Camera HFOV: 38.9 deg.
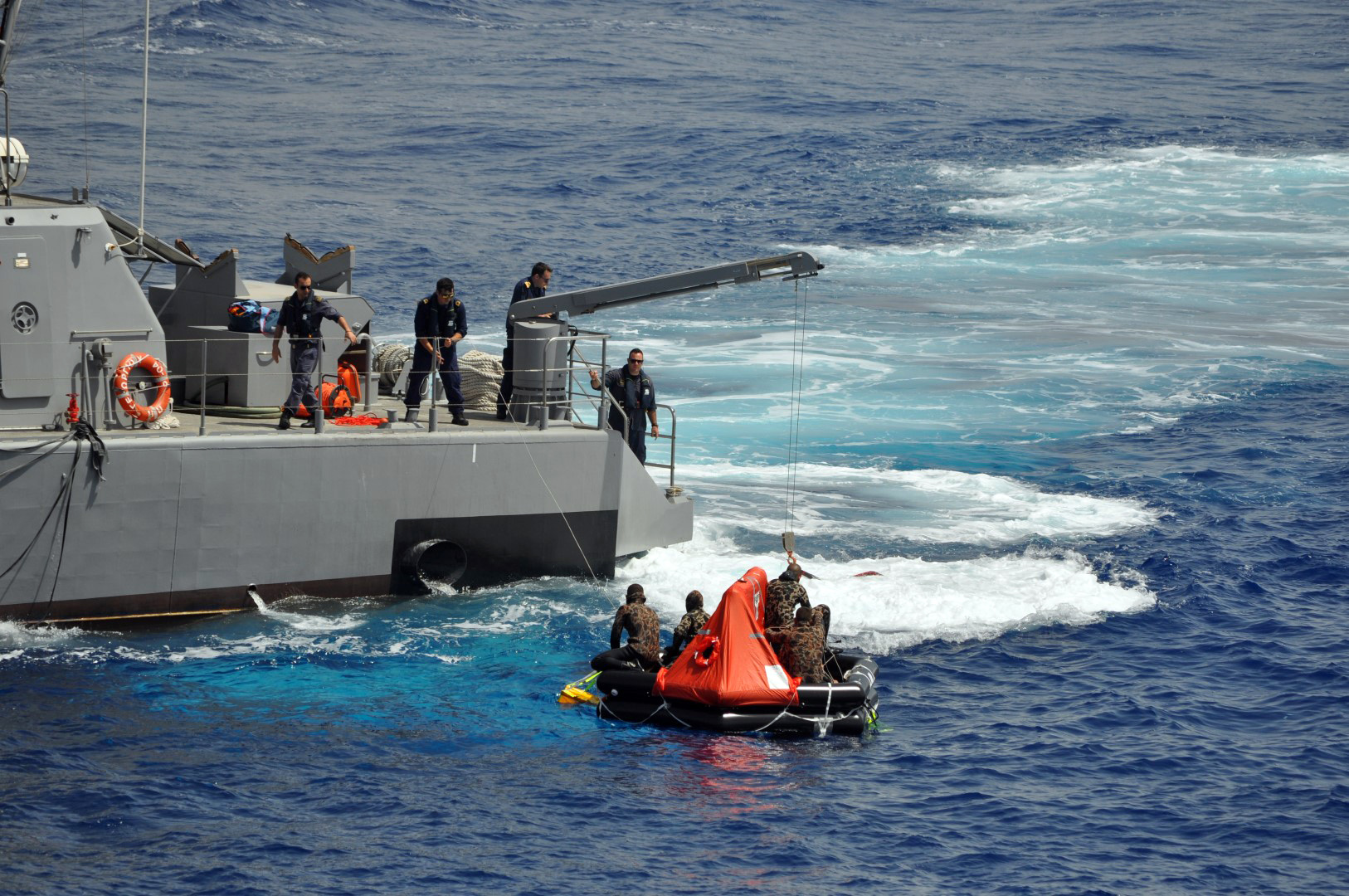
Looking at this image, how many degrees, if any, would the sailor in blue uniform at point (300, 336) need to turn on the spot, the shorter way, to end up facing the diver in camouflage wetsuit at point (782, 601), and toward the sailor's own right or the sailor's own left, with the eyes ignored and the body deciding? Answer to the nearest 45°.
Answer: approximately 45° to the sailor's own left

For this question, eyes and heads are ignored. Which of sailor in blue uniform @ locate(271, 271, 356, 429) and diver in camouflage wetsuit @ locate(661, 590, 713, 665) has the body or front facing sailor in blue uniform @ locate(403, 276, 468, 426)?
the diver in camouflage wetsuit

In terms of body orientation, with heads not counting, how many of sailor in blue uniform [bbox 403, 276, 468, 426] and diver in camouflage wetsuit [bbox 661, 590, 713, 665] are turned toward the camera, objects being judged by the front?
1

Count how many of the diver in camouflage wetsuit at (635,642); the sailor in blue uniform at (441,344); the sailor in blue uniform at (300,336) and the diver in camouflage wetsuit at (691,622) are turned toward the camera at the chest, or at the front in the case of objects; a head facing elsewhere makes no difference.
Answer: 2

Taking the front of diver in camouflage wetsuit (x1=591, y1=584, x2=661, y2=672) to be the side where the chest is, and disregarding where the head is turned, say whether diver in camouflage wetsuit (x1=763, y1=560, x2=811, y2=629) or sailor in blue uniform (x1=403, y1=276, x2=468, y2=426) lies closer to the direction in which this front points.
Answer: the sailor in blue uniform

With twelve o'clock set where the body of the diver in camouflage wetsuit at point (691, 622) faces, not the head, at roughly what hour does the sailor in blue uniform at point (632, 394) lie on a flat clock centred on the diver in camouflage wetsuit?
The sailor in blue uniform is roughly at 1 o'clock from the diver in camouflage wetsuit.

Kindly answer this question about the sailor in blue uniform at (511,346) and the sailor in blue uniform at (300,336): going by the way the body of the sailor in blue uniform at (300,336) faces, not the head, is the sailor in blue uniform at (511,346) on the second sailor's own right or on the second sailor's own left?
on the second sailor's own left

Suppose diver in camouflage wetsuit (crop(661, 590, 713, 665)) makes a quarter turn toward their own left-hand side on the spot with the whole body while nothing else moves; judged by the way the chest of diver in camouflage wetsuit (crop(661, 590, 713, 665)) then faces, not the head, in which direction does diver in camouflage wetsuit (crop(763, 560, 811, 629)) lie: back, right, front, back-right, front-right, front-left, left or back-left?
back-left

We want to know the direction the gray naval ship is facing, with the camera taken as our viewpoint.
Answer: facing to the left of the viewer

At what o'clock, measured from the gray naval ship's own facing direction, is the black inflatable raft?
The black inflatable raft is roughly at 7 o'clock from the gray naval ship.

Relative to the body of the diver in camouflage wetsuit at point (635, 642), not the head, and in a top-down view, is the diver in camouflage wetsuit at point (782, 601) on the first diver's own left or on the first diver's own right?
on the first diver's own right

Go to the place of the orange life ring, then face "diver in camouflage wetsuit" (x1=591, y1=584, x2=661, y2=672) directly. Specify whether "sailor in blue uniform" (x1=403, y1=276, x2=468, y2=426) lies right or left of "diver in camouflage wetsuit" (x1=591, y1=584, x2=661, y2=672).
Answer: left

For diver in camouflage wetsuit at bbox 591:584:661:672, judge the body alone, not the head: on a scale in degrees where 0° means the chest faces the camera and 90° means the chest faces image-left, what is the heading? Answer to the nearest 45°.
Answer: approximately 135°
